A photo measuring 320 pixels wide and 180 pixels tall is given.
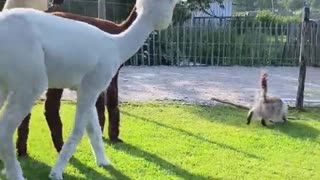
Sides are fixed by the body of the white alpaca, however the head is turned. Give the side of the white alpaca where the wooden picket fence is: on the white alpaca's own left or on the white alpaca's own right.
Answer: on the white alpaca's own left

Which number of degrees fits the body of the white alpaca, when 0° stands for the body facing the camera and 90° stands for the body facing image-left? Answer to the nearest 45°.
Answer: approximately 270°
